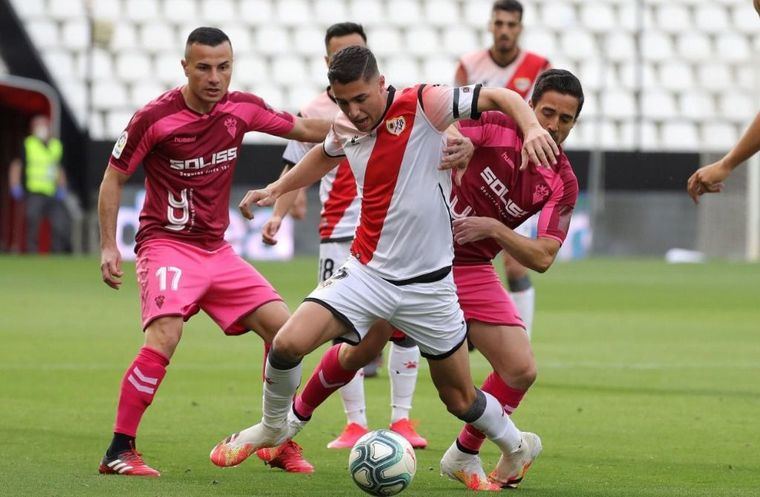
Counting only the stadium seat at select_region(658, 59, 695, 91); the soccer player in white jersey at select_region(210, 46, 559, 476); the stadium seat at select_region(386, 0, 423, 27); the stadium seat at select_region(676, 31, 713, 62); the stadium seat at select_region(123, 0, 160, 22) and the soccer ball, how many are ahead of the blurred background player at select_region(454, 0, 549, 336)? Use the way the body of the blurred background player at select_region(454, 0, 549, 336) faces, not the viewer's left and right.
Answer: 2

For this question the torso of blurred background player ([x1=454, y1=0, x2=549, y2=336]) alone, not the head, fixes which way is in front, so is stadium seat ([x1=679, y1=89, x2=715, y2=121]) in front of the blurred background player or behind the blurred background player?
behind

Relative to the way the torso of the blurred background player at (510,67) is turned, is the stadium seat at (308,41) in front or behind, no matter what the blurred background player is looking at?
behind

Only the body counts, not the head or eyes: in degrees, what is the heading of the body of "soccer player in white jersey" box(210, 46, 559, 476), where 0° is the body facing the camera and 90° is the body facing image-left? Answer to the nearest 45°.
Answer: approximately 45°

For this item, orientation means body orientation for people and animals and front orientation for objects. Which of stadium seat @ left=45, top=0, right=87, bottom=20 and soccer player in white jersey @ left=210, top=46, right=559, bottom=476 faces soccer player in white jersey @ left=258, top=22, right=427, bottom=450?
the stadium seat

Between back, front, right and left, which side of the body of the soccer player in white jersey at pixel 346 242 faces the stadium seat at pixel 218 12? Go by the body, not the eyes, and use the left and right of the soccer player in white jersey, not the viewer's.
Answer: back

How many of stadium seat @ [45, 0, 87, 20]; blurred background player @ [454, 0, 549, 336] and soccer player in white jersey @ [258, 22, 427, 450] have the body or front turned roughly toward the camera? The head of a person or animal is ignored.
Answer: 3

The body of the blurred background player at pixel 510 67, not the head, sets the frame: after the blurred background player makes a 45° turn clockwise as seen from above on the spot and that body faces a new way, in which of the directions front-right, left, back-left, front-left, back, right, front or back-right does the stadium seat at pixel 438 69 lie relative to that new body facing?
back-right

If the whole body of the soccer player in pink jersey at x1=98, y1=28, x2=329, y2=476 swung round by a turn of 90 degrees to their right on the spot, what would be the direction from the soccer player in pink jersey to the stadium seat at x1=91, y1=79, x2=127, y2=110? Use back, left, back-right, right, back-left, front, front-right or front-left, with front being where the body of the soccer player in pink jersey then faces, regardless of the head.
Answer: back-right

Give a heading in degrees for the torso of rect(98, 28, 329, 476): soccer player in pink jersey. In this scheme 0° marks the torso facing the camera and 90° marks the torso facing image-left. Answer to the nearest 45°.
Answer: approximately 315°

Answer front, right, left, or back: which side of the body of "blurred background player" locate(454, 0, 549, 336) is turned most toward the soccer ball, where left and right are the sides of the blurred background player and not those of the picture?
front

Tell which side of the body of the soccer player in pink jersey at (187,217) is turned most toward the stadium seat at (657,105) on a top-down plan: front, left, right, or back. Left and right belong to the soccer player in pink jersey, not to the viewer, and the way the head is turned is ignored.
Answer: back

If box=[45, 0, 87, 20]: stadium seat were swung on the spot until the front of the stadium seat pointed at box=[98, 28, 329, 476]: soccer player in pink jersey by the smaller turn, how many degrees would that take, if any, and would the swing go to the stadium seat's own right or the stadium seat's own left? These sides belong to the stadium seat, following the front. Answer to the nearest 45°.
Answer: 0° — it already faces them

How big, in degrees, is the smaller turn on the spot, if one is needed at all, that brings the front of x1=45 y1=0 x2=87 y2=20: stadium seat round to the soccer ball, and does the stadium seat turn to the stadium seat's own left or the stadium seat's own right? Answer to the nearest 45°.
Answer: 0° — it already faces it

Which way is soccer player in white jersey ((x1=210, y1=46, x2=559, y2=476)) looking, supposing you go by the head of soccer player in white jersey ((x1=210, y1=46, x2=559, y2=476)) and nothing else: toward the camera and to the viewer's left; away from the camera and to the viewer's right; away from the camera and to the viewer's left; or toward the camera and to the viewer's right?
toward the camera and to the viewer's left
